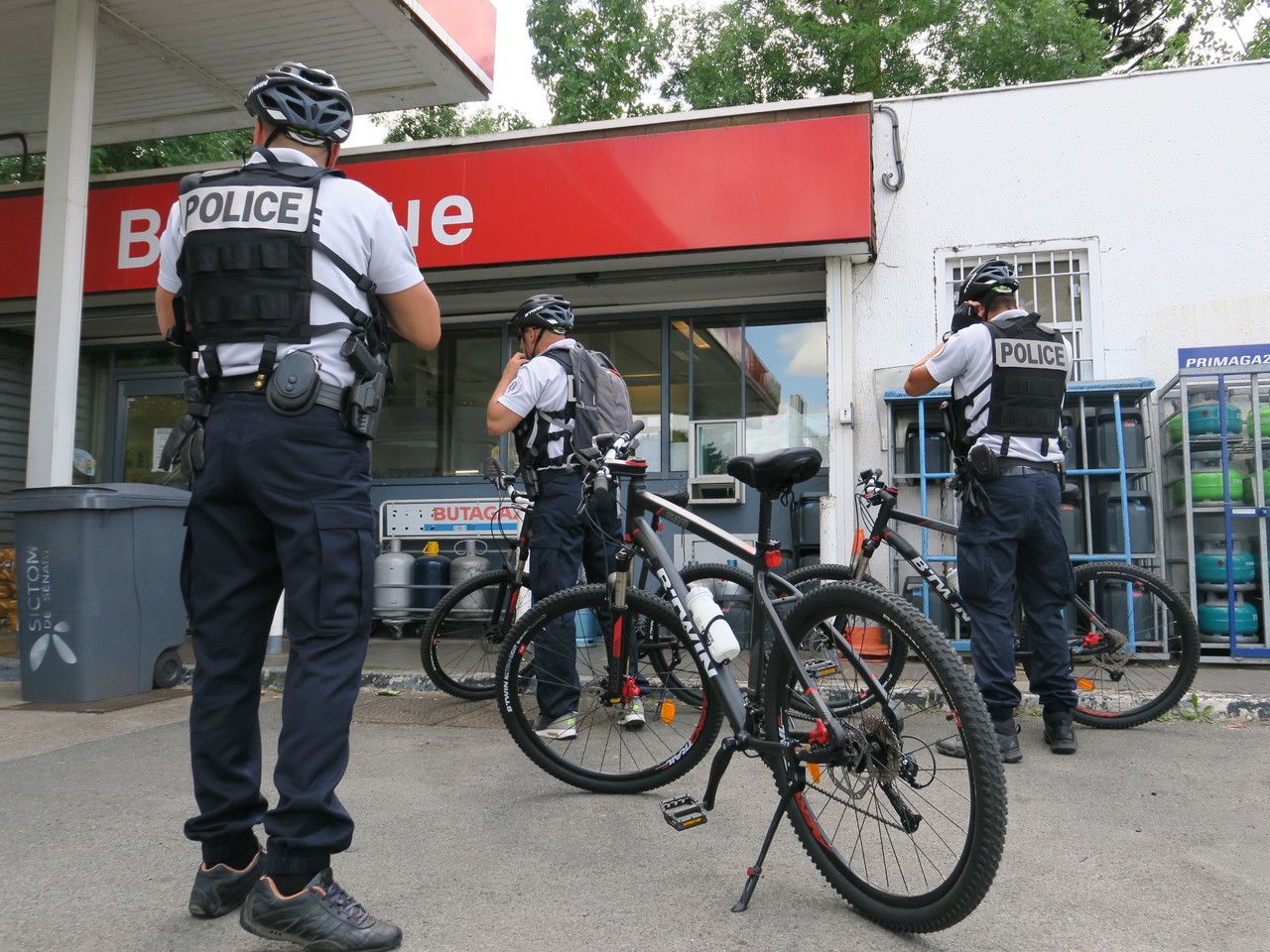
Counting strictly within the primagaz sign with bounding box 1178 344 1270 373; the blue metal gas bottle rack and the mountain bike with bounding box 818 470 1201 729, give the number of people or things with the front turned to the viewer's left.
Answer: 1

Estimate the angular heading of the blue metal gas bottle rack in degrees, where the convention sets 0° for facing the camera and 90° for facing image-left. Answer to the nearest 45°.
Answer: approximately 0°

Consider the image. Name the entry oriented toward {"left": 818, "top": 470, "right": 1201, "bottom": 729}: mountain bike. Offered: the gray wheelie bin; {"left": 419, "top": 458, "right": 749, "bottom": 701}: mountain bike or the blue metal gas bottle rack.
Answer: the blue metal gas bottle rack

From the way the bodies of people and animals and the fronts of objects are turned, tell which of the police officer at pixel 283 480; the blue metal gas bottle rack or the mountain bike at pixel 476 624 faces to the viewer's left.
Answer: the mountain bike

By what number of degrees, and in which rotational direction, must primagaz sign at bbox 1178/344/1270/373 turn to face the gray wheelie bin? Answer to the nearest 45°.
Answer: approximately 45° to its right

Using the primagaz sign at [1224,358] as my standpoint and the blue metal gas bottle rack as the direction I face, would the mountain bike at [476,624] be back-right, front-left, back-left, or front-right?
front-left

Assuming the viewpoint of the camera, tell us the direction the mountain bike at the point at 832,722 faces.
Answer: facing away from the viewer and to the left of the viewer

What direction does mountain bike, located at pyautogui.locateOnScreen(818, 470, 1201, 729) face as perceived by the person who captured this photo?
facing to the left of the viewer

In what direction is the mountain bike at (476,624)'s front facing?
to the viewer's left

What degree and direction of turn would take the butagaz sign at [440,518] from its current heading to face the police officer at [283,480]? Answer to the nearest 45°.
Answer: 0° — it already faces them

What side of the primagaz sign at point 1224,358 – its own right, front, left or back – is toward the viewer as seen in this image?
front

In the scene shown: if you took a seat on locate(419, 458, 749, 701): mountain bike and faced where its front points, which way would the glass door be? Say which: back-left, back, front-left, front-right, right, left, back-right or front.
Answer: front-right

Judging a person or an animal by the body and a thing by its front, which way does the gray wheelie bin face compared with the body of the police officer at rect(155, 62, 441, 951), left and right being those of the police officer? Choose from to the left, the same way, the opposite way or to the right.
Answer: the opposite way

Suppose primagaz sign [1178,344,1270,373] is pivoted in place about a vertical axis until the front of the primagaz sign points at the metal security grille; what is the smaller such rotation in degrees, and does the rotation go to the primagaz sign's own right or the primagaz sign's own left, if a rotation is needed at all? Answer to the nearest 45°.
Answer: approximately 90° to the primagaz sign's own right

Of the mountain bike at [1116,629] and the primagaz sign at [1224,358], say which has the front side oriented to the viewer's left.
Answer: the mountain bike

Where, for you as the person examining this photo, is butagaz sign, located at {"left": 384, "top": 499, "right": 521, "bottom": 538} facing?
facing the viewer

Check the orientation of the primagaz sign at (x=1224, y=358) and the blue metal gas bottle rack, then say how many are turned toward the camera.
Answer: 2

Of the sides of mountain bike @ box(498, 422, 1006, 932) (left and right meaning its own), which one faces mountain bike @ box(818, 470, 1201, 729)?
right

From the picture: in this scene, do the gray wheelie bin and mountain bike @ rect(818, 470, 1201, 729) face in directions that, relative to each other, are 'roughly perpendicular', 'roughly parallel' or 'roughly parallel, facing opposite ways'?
roughly perpendicular
